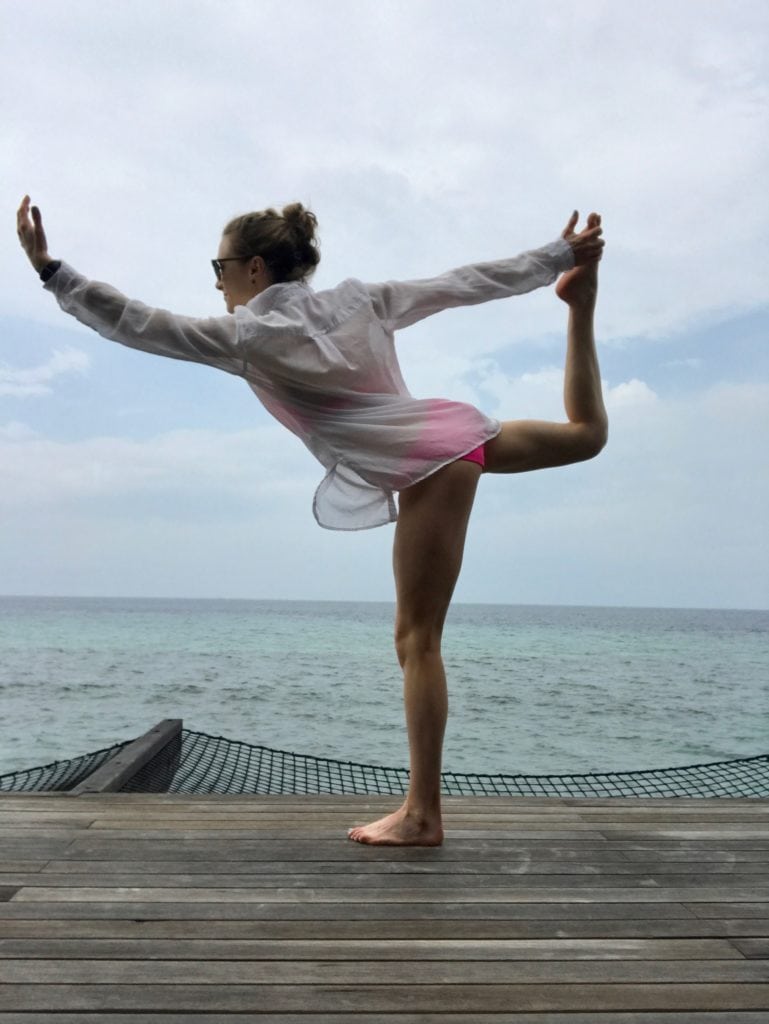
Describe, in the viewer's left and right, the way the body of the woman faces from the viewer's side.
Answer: facing to the left of the viewer

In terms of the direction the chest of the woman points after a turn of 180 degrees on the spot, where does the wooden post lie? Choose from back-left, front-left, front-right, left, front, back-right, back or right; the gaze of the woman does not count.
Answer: back-left

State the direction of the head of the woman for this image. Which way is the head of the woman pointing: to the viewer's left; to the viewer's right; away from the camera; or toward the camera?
to the viewer's left
